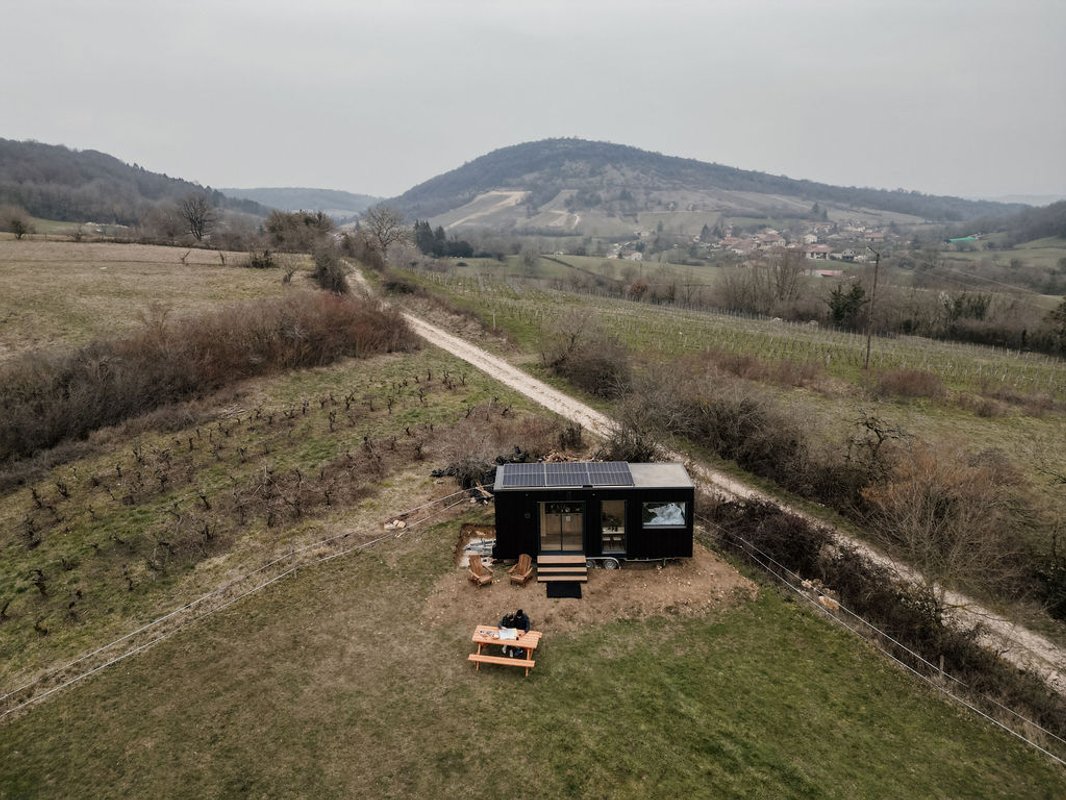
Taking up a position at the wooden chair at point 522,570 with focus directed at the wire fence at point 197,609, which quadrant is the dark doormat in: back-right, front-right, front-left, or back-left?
back-left

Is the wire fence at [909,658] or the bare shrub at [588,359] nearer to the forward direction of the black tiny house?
the wire fence

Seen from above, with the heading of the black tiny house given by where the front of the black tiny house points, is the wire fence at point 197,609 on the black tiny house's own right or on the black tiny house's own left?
on the black tiny house's own right

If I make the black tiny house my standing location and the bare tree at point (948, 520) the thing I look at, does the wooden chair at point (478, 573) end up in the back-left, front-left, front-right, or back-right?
back-right

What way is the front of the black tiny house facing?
toward the camera

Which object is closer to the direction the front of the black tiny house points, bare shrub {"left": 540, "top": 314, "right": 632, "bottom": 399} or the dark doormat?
the dark doormat

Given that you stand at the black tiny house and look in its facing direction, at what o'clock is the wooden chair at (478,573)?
The wooden chair is roughly at 2 o'clock from the black tiny house.

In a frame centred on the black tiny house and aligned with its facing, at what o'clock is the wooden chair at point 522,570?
The wooden chair is roughly at 2 o'clock from the black tiny house.

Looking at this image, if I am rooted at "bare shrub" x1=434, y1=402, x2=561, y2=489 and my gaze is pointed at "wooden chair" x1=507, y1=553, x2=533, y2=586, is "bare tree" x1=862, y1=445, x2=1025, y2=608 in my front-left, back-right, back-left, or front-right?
front-left

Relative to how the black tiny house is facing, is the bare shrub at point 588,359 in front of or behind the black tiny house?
behind

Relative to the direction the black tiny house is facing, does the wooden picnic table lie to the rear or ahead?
ahead

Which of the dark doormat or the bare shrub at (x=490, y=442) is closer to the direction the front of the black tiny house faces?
the dark doormat

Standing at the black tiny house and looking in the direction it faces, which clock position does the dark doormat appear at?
The dark doormat is roughly at 1 o'clock from the black tiny house.

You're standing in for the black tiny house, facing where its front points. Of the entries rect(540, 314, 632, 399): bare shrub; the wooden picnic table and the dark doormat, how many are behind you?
1

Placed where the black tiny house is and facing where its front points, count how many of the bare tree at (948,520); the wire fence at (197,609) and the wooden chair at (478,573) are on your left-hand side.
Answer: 1

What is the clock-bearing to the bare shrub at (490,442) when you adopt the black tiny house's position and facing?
The bare shrub is roughly at 5 o'clock from the black tiny house.

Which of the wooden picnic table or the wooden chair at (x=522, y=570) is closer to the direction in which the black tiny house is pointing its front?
the wooden picnic table

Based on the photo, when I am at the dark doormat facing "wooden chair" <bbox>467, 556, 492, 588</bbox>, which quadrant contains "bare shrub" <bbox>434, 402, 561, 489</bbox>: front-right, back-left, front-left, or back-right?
front-right
